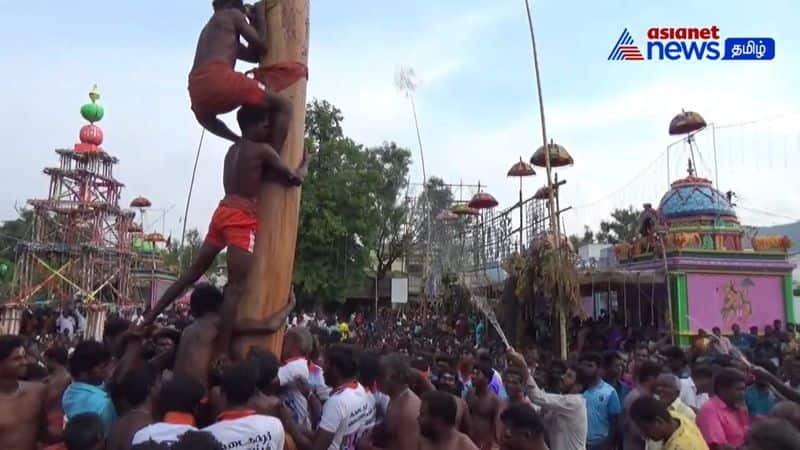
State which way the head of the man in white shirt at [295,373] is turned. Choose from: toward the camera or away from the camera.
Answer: away from the camera

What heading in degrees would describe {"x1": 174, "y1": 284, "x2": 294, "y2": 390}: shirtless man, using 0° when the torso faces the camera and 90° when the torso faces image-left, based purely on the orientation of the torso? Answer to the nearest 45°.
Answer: approximately 225°

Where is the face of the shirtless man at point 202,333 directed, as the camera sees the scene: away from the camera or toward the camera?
away from the camera

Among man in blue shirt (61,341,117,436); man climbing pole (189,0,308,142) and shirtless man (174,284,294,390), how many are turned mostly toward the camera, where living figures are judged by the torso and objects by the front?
0

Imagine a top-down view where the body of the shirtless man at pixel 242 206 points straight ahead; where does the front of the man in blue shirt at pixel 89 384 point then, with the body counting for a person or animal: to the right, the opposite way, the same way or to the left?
the same way

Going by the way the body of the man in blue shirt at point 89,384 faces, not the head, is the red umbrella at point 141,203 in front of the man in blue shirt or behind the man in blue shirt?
in front

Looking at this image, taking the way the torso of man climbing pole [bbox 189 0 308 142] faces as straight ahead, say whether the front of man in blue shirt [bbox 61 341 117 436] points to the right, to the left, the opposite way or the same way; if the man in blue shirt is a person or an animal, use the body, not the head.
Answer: the same way

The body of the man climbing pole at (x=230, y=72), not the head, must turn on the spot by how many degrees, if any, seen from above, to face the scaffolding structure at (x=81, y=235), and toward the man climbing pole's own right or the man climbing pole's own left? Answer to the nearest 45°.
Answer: approximately 45° to the man climbing pole's own left

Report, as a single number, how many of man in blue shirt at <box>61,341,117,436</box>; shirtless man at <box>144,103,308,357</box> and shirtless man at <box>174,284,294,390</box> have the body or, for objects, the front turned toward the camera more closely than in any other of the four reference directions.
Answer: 0

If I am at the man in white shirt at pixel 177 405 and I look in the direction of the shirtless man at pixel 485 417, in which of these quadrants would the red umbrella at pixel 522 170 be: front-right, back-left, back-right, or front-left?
front-left

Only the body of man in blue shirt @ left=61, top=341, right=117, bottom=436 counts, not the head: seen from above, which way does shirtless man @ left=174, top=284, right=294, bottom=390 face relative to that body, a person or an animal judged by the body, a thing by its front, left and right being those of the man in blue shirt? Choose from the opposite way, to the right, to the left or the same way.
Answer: the same way

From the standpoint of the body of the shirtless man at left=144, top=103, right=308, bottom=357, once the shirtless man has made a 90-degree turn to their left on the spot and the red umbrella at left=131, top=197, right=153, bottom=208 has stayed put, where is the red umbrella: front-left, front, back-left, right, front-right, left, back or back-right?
front-right

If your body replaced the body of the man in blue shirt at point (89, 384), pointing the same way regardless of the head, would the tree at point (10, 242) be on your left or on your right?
on your left

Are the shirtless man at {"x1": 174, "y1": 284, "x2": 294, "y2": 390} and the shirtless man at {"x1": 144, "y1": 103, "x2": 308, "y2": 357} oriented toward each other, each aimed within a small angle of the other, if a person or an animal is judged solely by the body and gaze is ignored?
no
